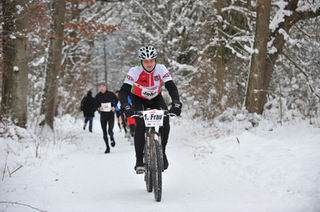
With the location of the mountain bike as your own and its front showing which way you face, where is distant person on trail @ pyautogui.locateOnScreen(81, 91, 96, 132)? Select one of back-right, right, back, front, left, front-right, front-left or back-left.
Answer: back

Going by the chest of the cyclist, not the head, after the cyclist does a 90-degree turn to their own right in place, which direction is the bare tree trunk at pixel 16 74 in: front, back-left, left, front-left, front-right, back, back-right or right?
front-right

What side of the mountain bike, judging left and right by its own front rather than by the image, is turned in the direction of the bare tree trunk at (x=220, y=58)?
back

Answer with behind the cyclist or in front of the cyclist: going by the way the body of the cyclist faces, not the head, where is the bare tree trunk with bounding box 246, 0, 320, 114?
behind

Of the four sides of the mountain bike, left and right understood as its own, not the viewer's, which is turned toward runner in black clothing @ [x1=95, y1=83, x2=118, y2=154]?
back

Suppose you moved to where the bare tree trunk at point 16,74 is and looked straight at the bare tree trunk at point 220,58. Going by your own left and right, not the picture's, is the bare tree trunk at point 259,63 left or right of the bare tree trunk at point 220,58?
right

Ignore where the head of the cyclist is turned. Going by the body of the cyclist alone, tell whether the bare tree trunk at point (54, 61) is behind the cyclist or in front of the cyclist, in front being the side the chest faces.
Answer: behind

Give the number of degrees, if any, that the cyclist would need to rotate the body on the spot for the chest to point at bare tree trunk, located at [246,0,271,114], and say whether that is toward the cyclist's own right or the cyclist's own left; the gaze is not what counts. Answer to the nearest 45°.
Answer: approximately 135° to the cyclist's own left

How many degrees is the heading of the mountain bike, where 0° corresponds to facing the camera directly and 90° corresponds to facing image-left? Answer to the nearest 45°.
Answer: approximately 0°

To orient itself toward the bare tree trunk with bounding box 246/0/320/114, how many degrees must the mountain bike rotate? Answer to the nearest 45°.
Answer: approximately 135° to its left

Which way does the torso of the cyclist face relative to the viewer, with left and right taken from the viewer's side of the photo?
facing the viewer
